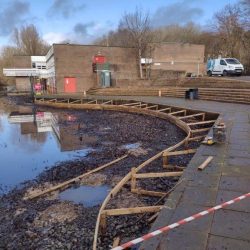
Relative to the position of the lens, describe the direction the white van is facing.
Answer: facing the viewer and to the right of the viewer

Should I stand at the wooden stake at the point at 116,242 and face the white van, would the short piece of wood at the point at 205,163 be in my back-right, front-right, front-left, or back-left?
front-right

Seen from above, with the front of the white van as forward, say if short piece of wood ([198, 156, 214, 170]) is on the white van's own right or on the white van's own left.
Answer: on the white van's own right

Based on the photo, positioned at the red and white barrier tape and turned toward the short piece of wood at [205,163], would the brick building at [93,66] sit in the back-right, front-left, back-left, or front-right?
front-left

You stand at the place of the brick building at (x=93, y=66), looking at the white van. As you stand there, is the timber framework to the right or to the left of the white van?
right

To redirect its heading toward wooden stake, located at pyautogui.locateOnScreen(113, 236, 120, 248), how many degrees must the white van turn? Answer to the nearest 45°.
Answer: approximately 45° to its right

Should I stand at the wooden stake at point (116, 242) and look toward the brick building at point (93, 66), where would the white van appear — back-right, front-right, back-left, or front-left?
front-right
